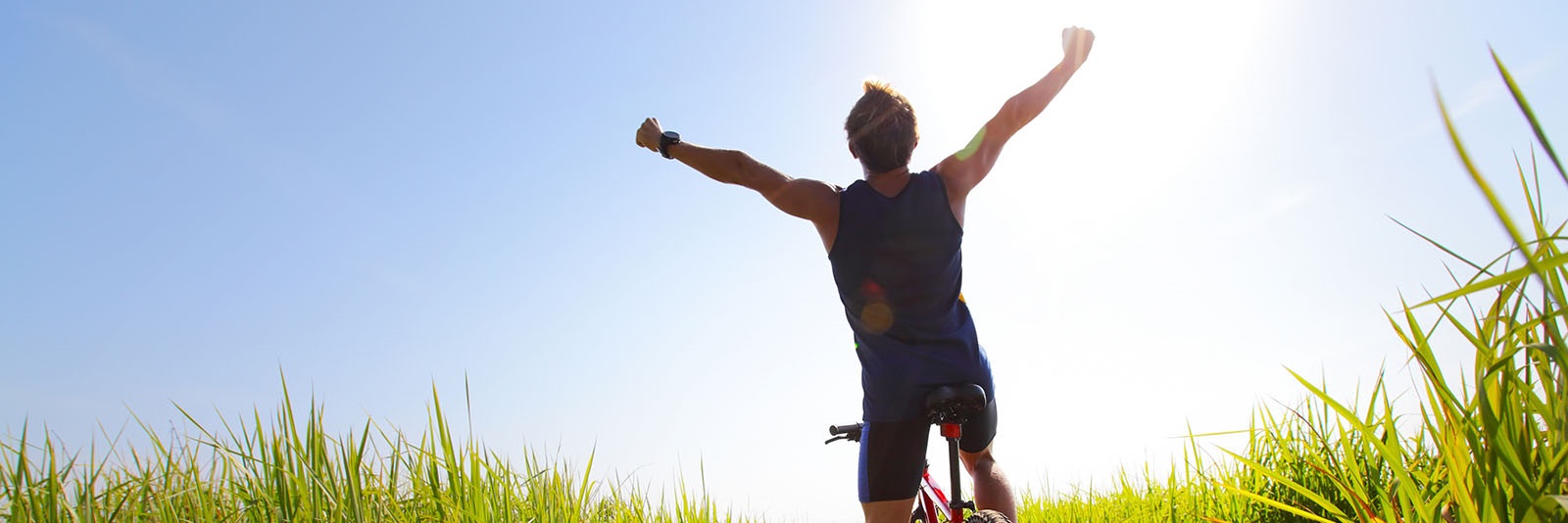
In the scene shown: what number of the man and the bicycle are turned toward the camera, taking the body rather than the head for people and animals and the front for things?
0

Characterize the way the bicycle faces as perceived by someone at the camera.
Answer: facing away from the viewer and to the left of the viewer

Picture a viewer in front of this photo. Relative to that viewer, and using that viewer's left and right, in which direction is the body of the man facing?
facing away from the viewer

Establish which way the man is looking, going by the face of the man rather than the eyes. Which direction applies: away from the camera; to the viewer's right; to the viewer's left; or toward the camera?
away from the camera
